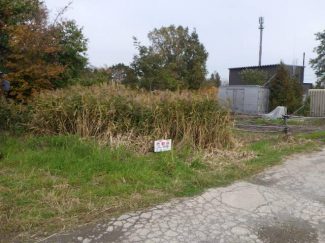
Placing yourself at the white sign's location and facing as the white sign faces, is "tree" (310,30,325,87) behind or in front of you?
behind

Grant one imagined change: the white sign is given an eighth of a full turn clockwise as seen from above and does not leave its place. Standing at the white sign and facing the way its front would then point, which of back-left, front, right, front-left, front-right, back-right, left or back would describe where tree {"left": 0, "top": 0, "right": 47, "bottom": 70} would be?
right

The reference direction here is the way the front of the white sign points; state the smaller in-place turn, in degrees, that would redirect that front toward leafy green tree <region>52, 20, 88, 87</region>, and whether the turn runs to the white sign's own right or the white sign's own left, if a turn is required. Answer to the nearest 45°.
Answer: approximately 135° to the white sign's own right

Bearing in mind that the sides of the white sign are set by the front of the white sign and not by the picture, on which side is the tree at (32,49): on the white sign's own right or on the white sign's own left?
on the white sign's own right

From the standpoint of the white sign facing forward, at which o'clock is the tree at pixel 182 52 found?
The tree is roughly at 6 o'clock from the white sign.

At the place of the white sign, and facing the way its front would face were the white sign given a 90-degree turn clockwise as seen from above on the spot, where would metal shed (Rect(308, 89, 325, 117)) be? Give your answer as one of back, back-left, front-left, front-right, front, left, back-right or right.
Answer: back-right

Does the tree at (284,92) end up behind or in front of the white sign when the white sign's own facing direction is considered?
behind

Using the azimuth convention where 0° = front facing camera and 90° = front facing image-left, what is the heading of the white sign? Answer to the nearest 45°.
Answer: approximately 0°

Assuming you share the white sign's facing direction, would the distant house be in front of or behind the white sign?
behind
